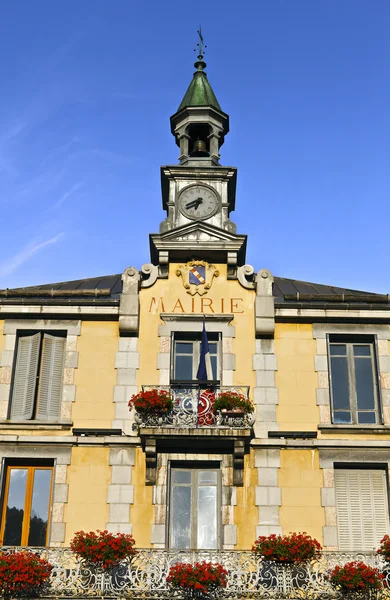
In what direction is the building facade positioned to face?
toward the camera
